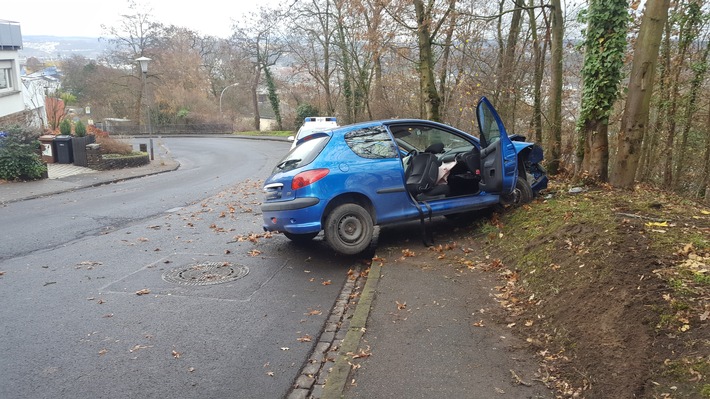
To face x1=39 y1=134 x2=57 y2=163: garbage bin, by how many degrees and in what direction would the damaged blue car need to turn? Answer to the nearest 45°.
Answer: approximately 90° to its left

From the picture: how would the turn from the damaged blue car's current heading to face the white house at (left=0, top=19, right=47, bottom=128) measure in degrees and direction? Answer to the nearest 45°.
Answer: approximately 90° to its left

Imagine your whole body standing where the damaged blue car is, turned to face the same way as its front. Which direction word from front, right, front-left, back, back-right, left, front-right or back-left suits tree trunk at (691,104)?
front

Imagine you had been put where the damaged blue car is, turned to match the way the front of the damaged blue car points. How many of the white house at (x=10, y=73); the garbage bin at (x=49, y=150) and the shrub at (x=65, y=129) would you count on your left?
3

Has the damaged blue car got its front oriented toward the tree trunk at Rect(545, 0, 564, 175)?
yes

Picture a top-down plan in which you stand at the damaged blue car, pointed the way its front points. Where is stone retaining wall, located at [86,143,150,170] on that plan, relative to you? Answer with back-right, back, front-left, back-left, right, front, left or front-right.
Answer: left

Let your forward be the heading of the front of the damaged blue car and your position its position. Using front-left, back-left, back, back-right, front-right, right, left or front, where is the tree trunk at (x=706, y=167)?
front

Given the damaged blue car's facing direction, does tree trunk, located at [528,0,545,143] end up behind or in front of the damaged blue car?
in front

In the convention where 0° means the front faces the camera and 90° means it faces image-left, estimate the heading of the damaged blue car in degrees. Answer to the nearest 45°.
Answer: approximately 225°

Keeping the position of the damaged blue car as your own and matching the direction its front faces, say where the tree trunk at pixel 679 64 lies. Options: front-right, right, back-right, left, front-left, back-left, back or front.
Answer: front

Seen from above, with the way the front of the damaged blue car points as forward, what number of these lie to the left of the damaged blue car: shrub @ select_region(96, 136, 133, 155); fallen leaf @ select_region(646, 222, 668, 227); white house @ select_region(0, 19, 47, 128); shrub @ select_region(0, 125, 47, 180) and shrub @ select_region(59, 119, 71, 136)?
4

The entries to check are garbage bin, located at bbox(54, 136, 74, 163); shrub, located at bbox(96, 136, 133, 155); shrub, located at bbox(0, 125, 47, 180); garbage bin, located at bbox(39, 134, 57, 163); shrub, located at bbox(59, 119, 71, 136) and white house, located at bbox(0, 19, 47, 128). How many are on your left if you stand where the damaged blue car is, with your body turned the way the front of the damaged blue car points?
6

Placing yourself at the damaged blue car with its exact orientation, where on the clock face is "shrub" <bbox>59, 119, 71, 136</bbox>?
The shrub is roughly at 9 o'clock from the damaged blue car.

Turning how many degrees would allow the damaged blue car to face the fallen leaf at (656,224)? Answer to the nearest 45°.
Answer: approximately 90° to its right

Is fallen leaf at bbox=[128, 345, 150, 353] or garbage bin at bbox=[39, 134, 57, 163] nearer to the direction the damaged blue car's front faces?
the garbage bin

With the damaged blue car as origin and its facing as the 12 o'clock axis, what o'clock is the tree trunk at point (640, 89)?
The tree trunk is roughly at 1 o'clock from the damaged blue car.
